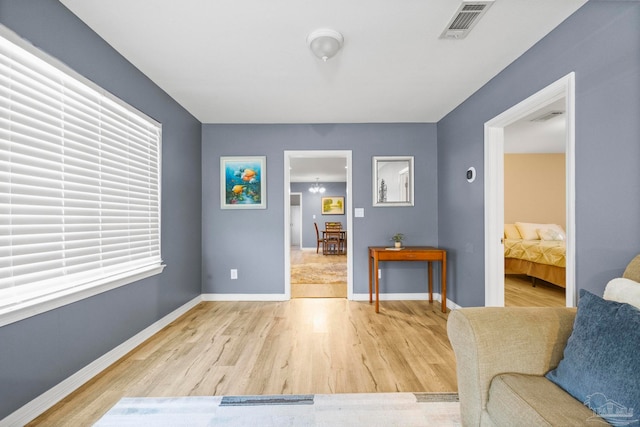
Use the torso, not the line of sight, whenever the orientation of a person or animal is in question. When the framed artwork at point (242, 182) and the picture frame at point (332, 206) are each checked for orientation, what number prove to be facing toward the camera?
2

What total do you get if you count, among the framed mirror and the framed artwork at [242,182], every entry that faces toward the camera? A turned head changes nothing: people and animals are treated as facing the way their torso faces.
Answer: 2

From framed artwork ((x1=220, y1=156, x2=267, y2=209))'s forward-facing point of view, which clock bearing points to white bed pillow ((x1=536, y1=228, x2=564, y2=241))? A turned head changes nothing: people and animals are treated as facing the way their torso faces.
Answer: The white bed pillow is roughly at 9 o'clock from the framed artwork.

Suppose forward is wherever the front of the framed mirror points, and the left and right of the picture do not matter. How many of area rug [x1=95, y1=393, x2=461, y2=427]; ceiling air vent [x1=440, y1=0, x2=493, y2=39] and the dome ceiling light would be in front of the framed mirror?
3

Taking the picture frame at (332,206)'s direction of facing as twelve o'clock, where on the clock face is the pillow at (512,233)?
The pillow is roughly at 11 o'clock from the picture frame.

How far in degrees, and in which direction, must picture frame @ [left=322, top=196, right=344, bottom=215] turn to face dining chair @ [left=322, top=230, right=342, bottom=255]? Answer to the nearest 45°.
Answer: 0° — it already faces it

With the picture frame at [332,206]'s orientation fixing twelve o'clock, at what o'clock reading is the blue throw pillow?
The blue throw pillow is roughly at 12 o'clock from the picture frame.

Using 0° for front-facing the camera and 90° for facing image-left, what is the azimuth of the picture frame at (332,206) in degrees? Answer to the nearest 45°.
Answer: approximately 0°

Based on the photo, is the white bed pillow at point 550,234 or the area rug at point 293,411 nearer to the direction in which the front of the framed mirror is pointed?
the area rug

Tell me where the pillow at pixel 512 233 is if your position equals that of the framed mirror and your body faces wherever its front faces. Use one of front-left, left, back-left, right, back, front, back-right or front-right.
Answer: back-left
